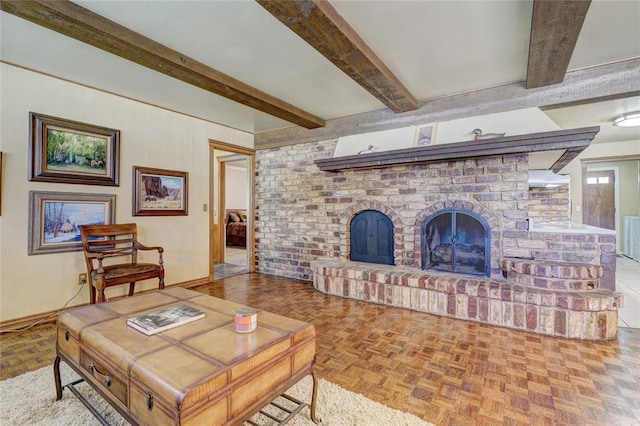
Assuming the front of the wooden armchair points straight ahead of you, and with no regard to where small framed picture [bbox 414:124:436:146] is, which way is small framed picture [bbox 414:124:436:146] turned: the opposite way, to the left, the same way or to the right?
to the right

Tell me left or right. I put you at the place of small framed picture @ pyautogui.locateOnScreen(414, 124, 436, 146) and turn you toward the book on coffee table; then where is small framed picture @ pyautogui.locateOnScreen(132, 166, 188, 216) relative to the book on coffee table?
right

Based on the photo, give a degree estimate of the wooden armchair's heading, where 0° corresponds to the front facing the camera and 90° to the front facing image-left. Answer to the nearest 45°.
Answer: approximately 315°

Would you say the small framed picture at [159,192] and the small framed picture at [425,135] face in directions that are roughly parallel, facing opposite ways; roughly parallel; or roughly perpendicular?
roughly perpendicular

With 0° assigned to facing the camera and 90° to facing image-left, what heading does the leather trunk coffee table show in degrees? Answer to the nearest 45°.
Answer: approximately 45°
